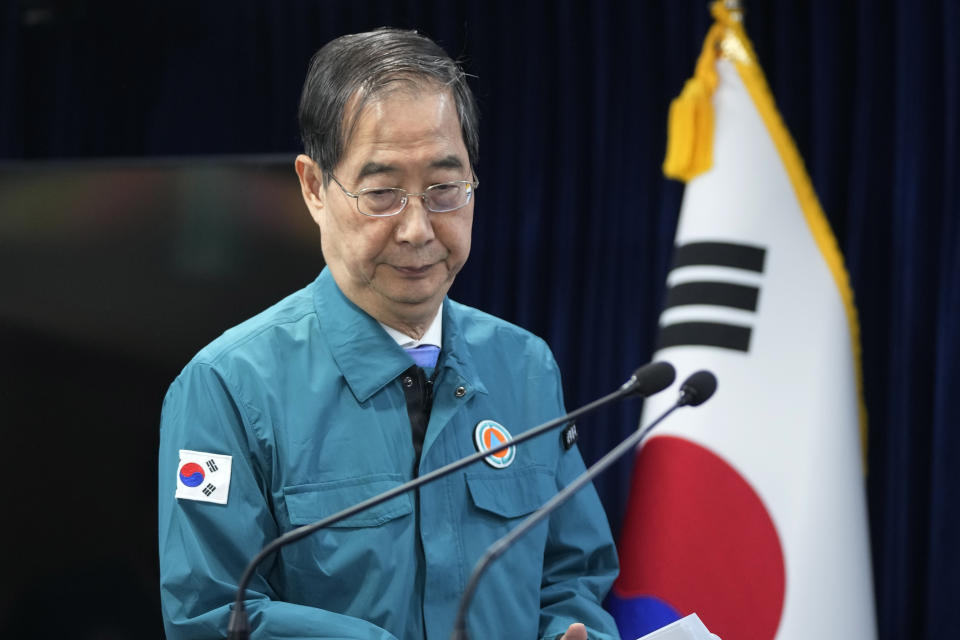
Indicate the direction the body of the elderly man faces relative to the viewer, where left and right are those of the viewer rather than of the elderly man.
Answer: facing the viewer and to the right of the viewer

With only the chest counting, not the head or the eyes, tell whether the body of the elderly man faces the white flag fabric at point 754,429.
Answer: no

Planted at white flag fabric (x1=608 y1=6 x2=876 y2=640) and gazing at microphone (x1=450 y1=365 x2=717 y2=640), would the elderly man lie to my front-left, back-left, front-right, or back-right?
front-right
